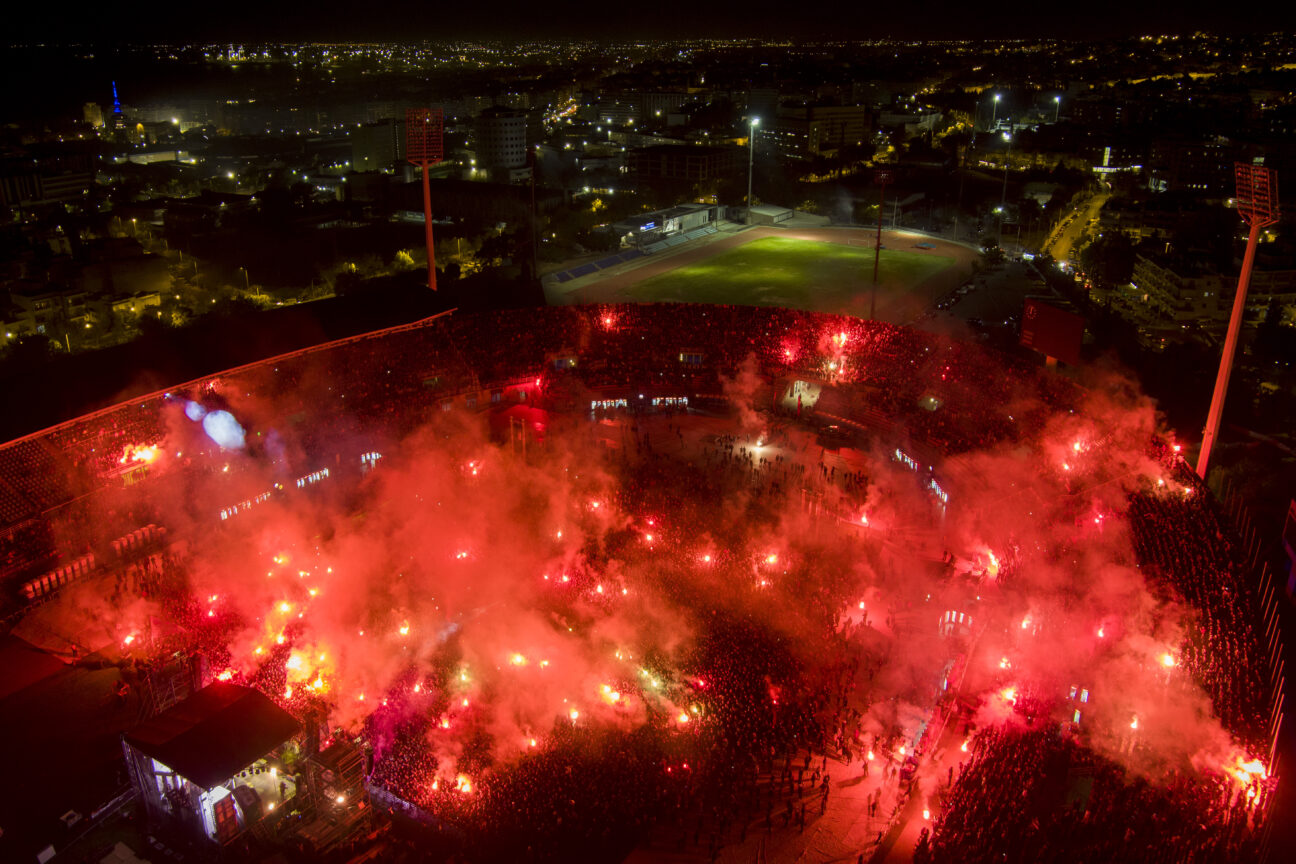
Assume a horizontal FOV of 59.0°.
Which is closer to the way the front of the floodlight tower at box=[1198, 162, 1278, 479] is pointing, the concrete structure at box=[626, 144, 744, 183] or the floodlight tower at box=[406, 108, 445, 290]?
the floodlight tower

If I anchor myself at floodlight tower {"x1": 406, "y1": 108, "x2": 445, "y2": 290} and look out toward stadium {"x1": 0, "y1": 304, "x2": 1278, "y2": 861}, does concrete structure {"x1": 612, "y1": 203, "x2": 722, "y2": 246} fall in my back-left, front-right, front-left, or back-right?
back-left

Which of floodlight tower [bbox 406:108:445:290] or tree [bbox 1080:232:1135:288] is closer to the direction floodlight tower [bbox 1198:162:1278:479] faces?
the floodlight tower

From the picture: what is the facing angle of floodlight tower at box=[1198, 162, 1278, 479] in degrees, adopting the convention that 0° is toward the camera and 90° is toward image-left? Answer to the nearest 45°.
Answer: approximately 45°

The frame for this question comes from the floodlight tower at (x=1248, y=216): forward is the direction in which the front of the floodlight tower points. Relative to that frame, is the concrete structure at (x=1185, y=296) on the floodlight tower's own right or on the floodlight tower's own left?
on the floodlight tower's own right

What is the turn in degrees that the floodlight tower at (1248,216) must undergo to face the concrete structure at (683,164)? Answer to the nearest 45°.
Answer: approximately 90° to its right

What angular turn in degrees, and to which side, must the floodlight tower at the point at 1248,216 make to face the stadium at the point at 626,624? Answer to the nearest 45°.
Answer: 0° — it already faces it

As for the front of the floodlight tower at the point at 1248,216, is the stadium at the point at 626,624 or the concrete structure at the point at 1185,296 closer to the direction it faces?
the stadium

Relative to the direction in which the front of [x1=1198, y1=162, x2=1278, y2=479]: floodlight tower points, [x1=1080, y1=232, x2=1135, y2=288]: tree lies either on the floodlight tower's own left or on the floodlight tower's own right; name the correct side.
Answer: on the floodlight tower's own right

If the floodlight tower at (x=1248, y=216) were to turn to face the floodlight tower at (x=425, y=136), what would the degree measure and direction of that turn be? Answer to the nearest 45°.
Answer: approximately 45° to its right

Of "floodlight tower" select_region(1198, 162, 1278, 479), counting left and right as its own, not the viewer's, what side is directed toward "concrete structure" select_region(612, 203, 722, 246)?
right

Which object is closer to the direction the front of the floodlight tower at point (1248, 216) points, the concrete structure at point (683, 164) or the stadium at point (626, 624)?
the stadium
